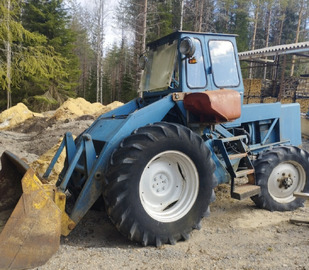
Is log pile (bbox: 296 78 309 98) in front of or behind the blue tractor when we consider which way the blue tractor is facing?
behind

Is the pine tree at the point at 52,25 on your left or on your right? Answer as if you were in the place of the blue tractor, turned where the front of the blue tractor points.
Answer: on your right

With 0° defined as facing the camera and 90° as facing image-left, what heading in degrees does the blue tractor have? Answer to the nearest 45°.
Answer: approximately 45°

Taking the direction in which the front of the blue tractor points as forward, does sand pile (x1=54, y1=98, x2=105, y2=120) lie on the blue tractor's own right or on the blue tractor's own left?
on the blue tractor's own right

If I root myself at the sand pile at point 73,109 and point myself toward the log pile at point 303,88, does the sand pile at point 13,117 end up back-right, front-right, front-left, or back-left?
back-right
